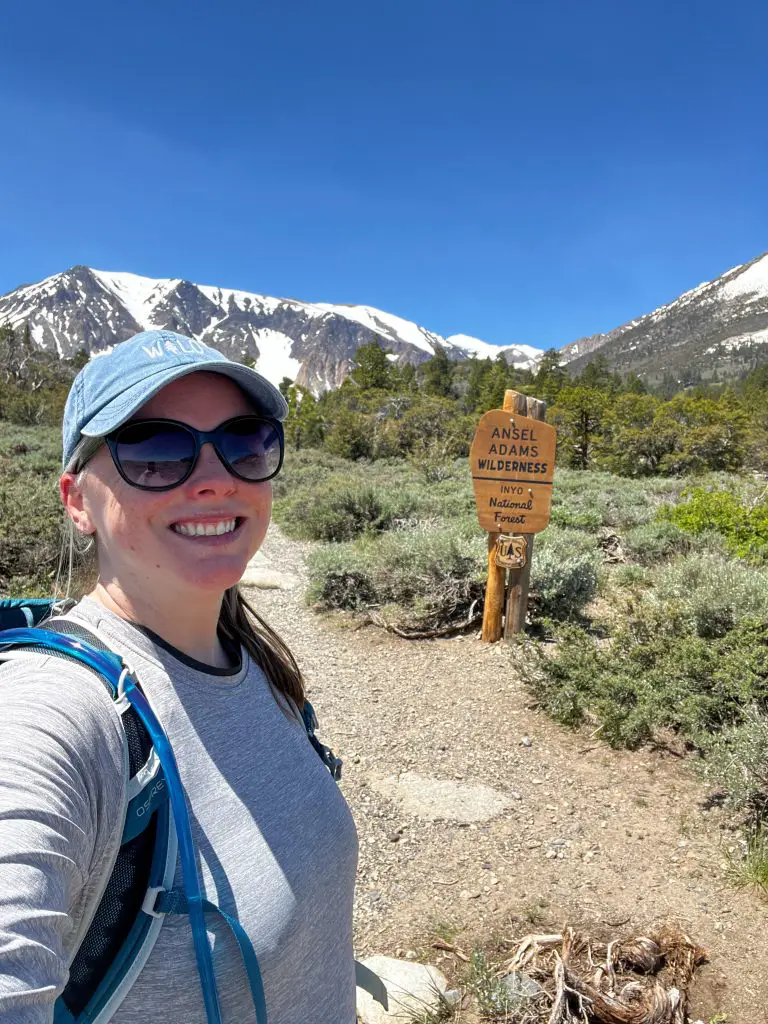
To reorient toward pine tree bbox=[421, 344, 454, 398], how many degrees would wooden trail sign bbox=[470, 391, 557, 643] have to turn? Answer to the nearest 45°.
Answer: approximately 180°

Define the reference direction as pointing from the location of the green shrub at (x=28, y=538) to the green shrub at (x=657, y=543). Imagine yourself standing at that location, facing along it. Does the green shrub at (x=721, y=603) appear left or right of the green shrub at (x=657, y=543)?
right

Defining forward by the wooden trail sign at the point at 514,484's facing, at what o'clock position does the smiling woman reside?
The smiling woman is roughly at 12 o'clock from the wooden trail sign.

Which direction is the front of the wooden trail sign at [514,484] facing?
toward the camera

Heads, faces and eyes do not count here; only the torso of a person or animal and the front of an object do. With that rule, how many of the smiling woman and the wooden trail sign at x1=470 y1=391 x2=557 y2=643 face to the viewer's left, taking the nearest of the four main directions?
0

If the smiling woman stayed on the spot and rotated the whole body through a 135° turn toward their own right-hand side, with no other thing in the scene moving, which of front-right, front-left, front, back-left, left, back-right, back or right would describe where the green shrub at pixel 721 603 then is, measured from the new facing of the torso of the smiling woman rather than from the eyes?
back-right

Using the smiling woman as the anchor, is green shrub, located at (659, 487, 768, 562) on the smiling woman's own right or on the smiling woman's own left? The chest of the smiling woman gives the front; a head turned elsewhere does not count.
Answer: on the smiling woman's own left

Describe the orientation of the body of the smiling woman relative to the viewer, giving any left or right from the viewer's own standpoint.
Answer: facing the viewer and to the right of the viewer

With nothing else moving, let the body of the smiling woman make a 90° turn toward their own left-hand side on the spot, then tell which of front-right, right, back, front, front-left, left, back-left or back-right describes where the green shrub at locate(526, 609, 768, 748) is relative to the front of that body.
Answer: front

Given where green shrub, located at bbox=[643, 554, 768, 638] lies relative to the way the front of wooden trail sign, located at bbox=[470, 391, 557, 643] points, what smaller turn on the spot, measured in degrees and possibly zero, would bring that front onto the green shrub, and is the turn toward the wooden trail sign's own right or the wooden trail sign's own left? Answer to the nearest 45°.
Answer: approximately 45° to the wooden trail sign's own left
